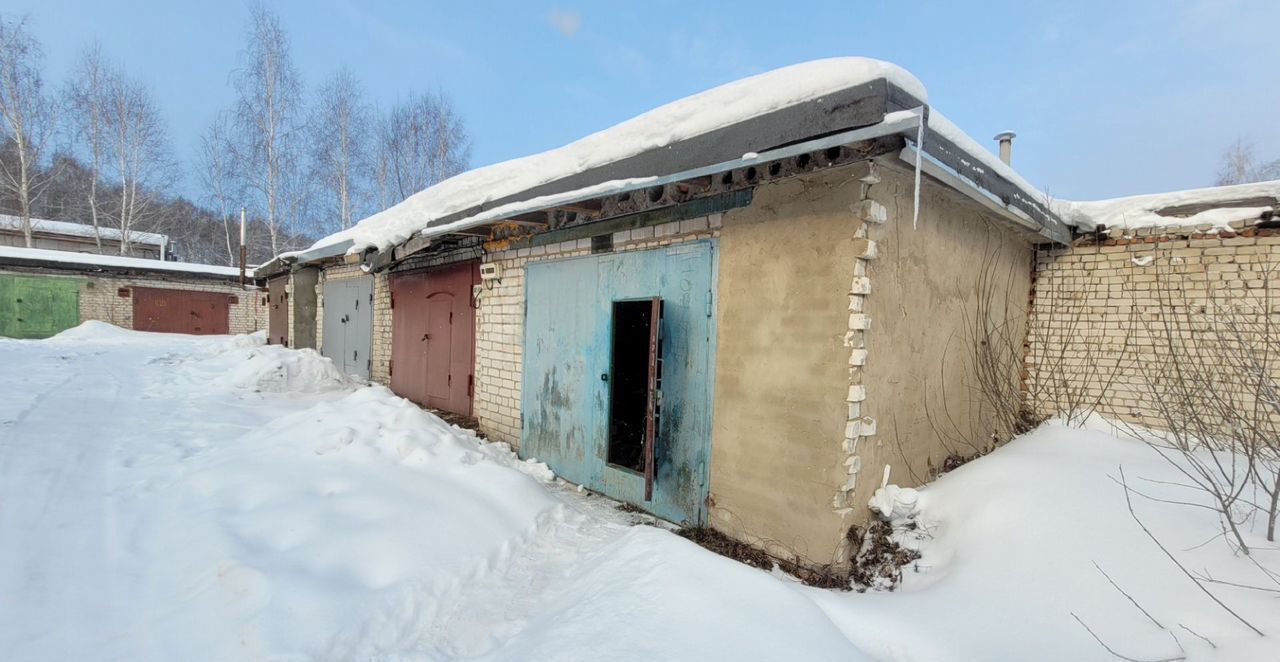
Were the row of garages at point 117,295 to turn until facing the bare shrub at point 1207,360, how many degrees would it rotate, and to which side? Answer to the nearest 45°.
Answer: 0° — it already faces it

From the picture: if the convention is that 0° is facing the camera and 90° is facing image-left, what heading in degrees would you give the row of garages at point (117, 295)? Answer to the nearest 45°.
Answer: approximately 0°
